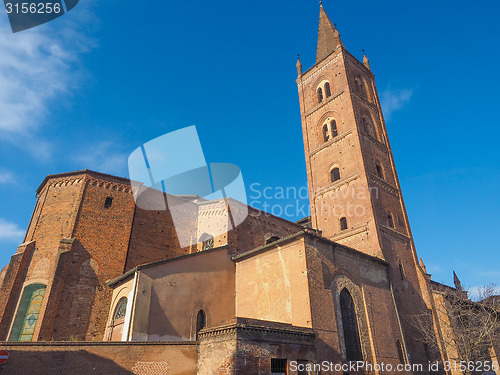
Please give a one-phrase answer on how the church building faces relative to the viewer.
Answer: facing away from the viewer and to the right of the viewer
